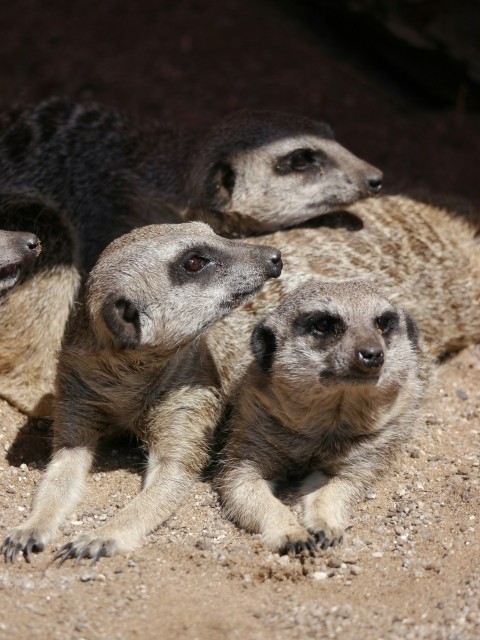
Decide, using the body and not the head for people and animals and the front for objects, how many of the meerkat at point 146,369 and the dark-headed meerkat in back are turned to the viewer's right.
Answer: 1

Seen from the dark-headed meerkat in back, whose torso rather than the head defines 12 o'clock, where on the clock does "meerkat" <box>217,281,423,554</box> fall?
The meerkat is roughly at 2 o'clock from the dark-headed meerkat in back.

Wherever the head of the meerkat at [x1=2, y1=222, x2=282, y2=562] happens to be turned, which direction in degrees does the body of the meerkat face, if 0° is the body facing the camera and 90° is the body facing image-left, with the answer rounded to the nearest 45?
approximately 0°

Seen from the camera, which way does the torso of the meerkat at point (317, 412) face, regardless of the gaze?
toward the camera

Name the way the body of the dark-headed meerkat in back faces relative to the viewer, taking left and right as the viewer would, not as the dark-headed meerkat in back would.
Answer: facing to the right of the viewer

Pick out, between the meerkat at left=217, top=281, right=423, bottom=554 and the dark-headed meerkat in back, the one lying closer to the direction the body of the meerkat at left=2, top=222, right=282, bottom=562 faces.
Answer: the meerkat

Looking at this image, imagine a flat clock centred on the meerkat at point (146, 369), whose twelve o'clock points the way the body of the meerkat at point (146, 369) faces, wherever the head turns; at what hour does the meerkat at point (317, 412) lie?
the meerkat at point (317, 412) is roughly at 9 o'clock from the meerkat at point (146, 369).

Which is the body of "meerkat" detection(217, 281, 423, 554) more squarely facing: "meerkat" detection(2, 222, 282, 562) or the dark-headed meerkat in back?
the meerkat

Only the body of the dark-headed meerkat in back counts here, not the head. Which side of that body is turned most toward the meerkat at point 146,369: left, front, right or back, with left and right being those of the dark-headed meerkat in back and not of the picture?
right

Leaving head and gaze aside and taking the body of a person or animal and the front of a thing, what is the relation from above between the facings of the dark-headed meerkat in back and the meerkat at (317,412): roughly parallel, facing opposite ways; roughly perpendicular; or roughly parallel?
roughly perpendicular

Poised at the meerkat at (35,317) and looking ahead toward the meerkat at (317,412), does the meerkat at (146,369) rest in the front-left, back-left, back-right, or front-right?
front-right

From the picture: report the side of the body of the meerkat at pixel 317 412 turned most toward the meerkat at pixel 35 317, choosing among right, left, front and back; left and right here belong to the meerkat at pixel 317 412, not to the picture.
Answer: right

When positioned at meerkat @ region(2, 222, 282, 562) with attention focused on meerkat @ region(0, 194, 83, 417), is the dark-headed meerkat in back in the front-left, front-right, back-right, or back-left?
front-right

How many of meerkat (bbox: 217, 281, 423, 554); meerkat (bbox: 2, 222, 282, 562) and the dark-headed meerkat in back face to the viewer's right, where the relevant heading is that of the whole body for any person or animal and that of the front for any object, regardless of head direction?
1

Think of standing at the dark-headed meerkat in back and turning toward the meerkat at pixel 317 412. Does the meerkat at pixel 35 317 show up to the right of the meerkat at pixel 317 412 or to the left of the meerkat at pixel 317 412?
right
